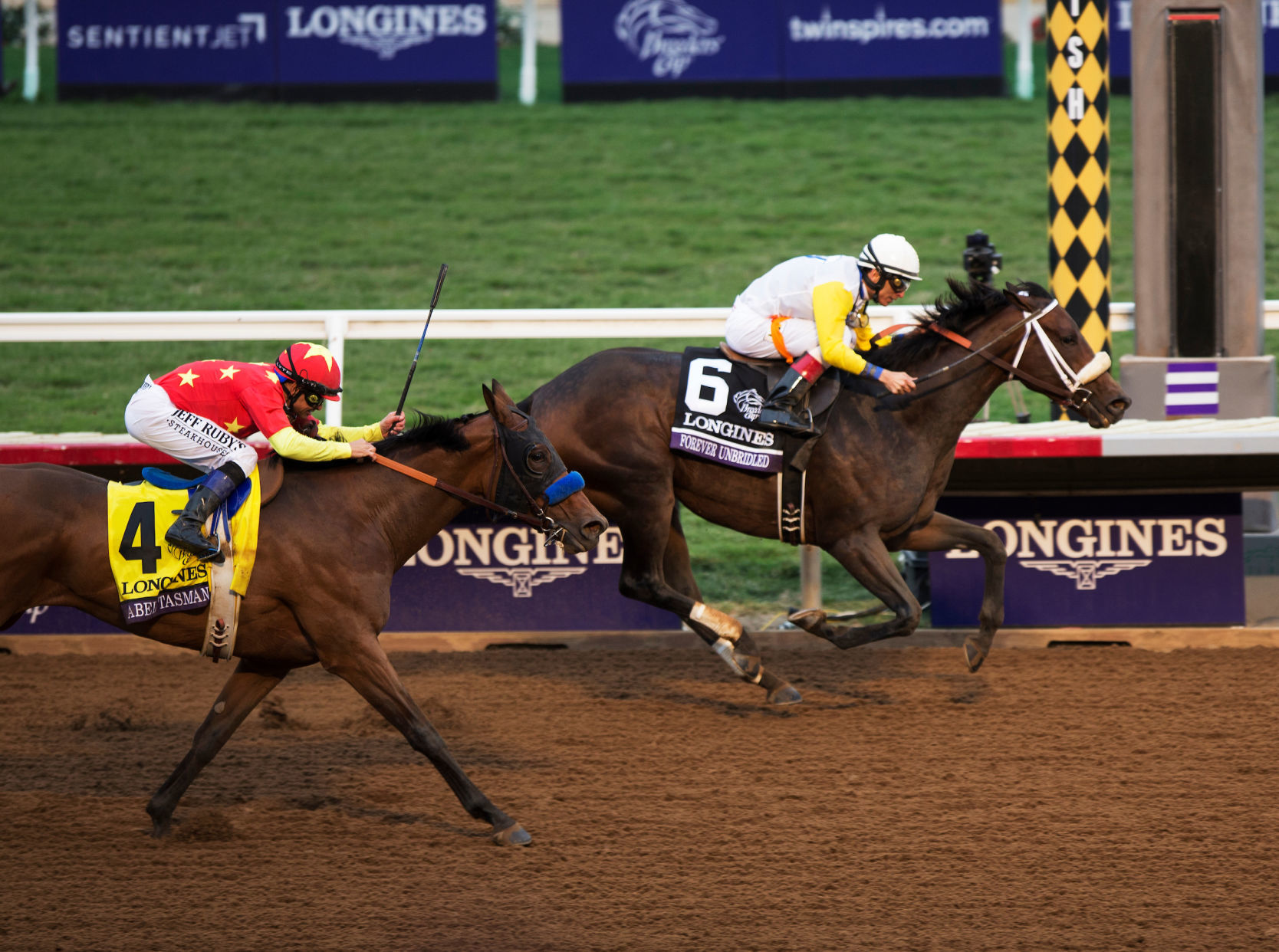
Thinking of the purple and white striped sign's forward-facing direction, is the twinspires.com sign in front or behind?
behind

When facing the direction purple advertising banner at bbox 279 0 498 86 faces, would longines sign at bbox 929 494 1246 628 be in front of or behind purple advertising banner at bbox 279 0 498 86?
in front

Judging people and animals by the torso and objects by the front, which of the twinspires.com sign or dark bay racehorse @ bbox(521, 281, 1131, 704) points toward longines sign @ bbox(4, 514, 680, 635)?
the twinspires.com sign

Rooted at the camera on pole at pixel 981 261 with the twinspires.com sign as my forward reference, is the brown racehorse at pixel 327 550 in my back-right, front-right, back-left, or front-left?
back-left

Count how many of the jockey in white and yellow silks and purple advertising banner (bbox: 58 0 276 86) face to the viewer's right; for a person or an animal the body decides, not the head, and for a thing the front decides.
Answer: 1

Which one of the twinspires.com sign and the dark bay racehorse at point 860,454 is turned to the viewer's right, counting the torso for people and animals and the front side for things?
the dark bay racehorse

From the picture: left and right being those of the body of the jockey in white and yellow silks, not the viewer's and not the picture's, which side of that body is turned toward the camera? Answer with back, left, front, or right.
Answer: right

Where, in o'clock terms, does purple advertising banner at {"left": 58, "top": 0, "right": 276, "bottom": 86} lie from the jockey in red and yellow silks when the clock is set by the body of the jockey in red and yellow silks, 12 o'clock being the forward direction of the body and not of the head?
The purple advertising banner is roughly at 9 o'clock from the jockey in red and yellow silks.

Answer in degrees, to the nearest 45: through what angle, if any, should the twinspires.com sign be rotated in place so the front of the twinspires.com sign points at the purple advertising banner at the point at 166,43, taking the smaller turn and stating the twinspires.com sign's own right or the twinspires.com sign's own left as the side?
approximately 90° to the twinspires.com sign's own right

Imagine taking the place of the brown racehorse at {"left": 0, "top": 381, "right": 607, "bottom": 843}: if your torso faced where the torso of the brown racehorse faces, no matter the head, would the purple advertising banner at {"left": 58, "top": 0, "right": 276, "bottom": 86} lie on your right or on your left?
on your left
